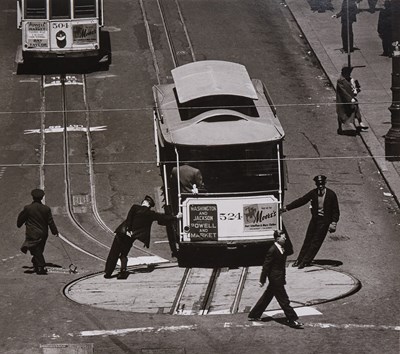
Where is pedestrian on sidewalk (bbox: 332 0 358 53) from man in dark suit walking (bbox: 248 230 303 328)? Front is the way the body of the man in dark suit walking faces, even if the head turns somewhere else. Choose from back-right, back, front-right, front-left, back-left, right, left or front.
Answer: back-left

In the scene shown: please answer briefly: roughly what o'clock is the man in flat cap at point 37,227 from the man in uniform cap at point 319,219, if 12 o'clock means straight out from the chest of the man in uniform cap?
The man in flat cap is roughly at 3 o'clock from the man in uniform cap.

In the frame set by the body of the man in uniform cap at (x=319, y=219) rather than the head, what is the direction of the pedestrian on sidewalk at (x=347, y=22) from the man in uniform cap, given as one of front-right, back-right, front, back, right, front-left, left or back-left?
back-right

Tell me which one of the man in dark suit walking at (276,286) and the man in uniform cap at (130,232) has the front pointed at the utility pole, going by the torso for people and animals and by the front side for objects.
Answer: the man in uniform cap

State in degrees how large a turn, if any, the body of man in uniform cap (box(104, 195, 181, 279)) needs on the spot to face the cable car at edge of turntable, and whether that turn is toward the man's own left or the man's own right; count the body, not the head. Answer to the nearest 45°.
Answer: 0° — they already face it

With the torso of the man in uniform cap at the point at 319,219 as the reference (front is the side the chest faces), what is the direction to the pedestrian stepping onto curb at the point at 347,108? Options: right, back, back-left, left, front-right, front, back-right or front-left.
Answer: back-right
